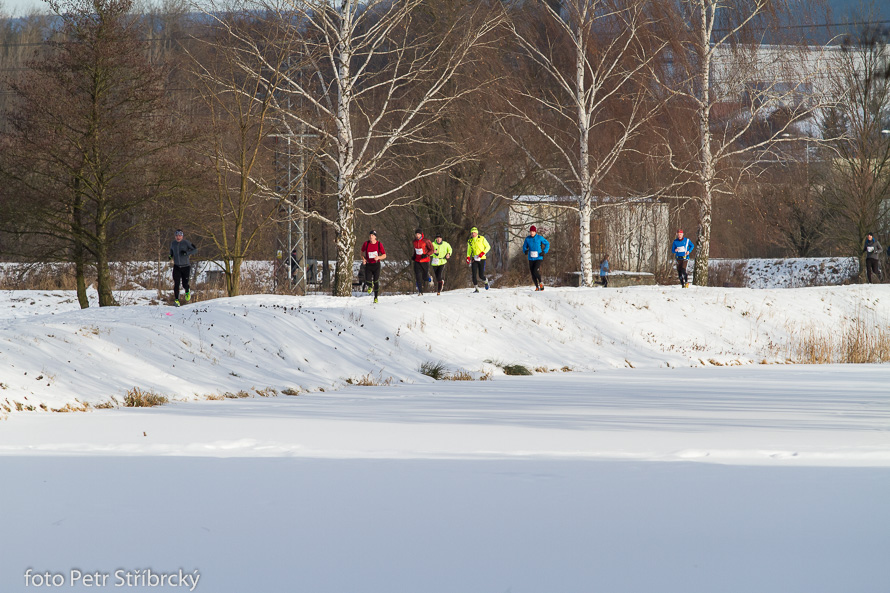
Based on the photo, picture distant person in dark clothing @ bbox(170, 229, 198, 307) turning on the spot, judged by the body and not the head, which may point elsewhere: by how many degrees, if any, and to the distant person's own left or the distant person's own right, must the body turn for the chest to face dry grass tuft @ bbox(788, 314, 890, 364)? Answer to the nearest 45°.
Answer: approximately 45° to the distant person's own left

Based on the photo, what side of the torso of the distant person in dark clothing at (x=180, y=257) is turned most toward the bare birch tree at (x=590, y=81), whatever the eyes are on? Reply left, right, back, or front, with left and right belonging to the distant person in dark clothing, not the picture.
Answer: left

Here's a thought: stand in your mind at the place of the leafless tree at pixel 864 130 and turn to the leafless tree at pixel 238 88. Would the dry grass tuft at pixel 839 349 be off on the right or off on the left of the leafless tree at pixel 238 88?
left

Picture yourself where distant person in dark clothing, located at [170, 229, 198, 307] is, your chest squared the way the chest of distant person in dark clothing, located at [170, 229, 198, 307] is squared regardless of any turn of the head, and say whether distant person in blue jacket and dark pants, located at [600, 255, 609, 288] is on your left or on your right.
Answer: on your left

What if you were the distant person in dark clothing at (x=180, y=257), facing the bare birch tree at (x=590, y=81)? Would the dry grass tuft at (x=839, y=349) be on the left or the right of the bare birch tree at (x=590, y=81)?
right

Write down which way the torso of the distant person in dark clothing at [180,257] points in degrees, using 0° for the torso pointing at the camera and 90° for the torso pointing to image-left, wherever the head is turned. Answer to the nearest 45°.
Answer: approximately 0°

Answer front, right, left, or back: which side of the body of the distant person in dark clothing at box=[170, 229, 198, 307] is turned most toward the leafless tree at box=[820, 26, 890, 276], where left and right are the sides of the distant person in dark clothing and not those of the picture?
left

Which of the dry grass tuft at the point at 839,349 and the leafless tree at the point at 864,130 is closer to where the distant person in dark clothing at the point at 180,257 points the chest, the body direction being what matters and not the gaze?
the dry grass tuft
